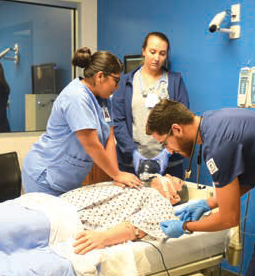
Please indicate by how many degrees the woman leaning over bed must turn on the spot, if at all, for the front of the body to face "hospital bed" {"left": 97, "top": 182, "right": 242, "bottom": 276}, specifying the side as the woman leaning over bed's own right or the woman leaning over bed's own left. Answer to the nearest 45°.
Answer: approximately 45° to the woman leaning over bed's own right

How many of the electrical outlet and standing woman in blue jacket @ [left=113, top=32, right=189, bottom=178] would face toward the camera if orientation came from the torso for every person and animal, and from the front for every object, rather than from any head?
2

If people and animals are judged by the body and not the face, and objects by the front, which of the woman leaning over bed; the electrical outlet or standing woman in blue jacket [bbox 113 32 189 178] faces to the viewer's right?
the woman leaning over bed

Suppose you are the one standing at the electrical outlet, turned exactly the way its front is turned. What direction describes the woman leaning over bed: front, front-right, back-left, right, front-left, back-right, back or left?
front-right

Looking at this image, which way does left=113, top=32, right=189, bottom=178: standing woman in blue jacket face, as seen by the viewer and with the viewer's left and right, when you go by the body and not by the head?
facing the viewer

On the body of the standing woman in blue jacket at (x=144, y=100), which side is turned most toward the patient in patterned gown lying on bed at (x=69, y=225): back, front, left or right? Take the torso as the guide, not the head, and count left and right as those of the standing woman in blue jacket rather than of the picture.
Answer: front

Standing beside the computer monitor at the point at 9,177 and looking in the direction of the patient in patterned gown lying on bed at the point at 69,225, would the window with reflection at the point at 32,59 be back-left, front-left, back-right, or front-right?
back-left

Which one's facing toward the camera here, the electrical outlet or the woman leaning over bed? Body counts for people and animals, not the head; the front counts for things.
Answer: the electrical outlet

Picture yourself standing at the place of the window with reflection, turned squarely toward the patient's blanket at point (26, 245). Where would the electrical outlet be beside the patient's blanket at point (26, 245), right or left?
left

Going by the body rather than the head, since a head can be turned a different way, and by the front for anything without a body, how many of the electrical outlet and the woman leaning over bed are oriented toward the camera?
1

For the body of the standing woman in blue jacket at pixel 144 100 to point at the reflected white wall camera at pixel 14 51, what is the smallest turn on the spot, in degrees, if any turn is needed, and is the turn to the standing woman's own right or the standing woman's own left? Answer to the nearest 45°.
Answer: approximately 135° to the standing woman's own right

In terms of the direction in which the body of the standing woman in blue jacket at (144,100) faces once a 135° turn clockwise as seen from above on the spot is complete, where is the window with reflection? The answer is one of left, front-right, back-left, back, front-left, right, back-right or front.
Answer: front

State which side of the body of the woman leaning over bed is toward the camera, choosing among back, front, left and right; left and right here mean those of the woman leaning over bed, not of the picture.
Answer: right

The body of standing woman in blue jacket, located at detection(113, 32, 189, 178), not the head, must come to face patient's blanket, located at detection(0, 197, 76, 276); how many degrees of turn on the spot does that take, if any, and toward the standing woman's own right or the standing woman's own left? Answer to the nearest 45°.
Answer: approximately 45° to the standing woman's own right

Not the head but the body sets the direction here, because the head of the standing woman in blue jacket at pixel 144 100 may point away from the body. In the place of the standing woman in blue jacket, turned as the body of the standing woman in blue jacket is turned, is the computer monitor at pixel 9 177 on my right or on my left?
on my right

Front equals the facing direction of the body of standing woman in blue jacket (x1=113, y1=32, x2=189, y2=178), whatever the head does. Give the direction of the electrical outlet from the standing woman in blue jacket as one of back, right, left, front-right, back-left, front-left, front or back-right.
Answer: left

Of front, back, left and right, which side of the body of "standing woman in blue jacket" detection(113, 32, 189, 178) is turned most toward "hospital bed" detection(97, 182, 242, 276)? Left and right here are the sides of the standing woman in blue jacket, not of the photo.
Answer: front

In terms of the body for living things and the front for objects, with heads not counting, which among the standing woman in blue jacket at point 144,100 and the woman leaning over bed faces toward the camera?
the standing woman in blue jacket

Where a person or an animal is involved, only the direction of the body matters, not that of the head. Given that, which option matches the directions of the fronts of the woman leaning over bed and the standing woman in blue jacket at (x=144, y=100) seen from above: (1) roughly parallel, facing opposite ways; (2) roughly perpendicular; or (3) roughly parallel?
roughly perpendicular
